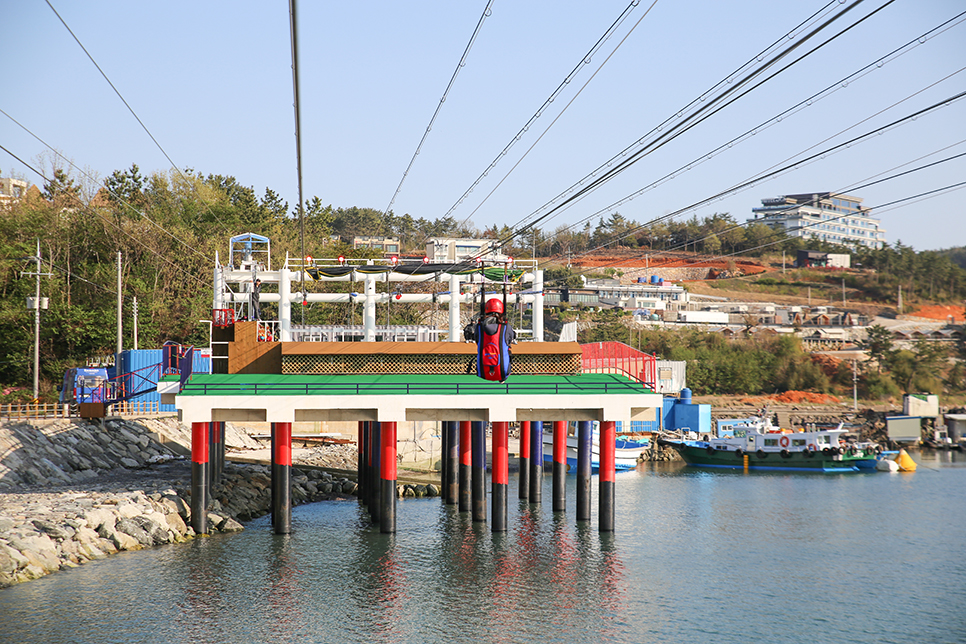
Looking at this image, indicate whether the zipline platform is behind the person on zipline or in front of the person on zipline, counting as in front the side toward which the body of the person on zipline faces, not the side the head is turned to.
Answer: in front

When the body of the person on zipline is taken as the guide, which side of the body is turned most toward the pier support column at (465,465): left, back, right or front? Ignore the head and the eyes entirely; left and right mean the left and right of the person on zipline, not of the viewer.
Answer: front

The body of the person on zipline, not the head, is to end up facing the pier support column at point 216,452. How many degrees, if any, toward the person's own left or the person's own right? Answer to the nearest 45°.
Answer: approximately 45° to the person's own left

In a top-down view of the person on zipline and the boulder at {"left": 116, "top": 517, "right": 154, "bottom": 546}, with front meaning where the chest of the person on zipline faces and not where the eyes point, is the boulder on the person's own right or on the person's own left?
on the person's own left

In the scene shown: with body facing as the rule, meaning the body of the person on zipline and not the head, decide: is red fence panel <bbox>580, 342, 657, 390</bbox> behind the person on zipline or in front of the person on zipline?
in front

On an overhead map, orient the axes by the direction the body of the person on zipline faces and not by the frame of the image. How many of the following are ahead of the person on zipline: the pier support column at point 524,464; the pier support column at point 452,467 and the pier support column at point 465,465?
3

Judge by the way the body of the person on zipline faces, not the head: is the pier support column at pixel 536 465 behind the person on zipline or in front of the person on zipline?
in front

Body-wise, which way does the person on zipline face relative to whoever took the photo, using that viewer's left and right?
facing away from the viewer
